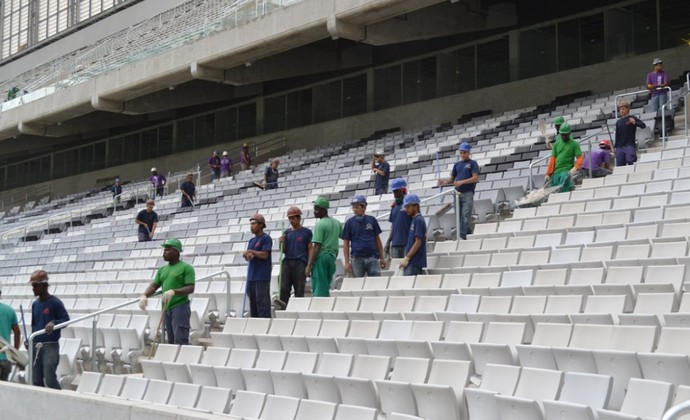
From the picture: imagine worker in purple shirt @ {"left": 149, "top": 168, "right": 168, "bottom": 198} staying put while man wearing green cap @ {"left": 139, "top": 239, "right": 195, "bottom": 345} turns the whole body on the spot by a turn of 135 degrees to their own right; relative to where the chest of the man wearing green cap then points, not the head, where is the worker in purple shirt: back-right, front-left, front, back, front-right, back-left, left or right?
front

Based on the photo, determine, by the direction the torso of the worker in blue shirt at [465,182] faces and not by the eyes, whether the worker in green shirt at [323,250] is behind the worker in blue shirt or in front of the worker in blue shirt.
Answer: in front

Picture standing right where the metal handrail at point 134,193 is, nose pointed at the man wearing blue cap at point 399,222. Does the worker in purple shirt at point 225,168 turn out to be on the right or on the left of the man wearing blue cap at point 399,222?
left

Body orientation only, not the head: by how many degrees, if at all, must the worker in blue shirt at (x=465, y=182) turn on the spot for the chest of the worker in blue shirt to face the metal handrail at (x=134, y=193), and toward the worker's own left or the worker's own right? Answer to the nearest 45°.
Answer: approximately 90° to the worker's own right

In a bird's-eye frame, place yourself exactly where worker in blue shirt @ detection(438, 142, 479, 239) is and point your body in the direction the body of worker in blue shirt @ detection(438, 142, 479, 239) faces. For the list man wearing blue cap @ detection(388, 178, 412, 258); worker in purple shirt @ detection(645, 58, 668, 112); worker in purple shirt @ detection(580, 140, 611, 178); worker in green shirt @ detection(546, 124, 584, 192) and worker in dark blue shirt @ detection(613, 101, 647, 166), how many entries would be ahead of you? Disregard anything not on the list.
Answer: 1

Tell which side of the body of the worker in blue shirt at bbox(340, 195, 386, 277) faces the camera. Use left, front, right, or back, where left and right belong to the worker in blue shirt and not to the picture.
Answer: front

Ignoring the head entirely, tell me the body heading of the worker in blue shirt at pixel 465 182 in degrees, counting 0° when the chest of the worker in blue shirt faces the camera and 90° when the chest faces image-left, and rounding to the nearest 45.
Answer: approximately 45°

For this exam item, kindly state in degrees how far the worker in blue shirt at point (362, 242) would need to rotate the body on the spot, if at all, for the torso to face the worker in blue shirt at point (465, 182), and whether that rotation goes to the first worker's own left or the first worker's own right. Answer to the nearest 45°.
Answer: approximately 135° to the first worker's own left

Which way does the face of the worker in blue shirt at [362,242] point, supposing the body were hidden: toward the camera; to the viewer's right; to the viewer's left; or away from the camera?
toward the camera

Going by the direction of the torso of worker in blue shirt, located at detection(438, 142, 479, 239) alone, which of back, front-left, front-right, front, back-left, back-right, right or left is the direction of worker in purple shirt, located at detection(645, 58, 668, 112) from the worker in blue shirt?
back

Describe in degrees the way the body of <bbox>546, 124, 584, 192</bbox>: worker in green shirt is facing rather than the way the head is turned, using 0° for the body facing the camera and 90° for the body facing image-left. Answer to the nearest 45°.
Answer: approximately 0°

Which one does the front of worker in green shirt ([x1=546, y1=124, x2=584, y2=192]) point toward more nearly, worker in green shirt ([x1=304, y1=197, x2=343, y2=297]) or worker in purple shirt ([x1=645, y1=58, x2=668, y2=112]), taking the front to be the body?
the worker in green shirt

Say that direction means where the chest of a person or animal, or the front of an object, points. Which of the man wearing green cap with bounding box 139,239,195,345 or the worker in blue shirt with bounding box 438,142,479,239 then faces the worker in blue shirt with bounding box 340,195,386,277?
the worker in blue shirt with bounding box 438,142,479,239

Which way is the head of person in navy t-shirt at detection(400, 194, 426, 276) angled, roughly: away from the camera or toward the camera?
toward the camera
